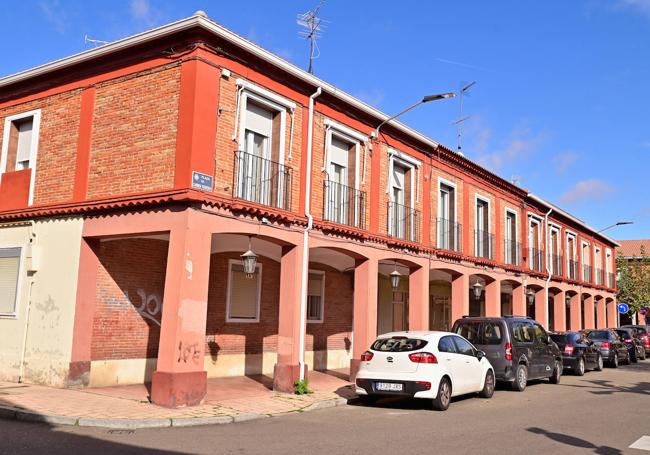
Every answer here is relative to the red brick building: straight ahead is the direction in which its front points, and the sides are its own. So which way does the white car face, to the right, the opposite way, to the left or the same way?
to the left

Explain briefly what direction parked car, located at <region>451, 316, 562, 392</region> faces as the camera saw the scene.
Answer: facing away from the viewer and to the right of the viewer

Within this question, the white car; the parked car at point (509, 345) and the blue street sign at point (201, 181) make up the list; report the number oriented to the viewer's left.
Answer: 0

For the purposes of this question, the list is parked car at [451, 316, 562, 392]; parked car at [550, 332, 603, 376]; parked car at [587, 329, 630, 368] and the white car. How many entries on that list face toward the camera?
0

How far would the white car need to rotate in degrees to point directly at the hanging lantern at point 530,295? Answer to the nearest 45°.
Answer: approximately 45° to its left

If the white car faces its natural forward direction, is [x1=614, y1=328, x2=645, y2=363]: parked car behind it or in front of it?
in front

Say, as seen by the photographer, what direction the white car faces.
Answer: facing away from the viewer and to the right of the viewer

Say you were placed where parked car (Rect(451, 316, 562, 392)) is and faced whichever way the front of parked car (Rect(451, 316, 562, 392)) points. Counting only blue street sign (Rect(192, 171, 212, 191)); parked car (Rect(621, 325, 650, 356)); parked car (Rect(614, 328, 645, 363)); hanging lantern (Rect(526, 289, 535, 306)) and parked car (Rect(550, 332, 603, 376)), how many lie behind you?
1

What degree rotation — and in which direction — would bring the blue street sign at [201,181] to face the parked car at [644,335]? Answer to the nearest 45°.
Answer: approximately 90° to its left

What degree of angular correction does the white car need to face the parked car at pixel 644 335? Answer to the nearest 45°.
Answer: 0° — it already faces it

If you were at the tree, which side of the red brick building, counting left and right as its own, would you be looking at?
left

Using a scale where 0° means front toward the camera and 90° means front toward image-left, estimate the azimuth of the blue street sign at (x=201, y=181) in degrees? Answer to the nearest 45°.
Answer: approximately 315°

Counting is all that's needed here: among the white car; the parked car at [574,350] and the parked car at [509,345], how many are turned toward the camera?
0

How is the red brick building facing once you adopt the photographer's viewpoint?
facing the viewer and to the right of the viewer
